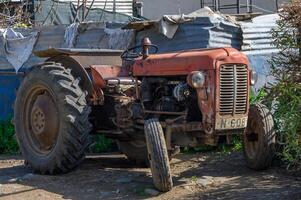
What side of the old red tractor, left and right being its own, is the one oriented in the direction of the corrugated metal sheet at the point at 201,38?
left

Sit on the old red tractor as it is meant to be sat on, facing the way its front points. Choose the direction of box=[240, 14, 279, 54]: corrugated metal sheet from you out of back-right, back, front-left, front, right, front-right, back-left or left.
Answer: left

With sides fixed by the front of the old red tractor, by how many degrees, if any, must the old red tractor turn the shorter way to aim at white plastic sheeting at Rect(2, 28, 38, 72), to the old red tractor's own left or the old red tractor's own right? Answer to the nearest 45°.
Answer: approximately 180°

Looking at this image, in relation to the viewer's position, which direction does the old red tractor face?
facing the viewer and to the right of the viewer

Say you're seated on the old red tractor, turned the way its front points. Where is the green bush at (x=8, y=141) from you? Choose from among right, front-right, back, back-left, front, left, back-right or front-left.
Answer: back

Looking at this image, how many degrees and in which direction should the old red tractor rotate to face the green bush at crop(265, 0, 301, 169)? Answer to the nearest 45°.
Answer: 0° — it already faces it

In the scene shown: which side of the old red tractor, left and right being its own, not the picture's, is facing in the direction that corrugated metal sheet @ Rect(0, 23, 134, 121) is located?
back
